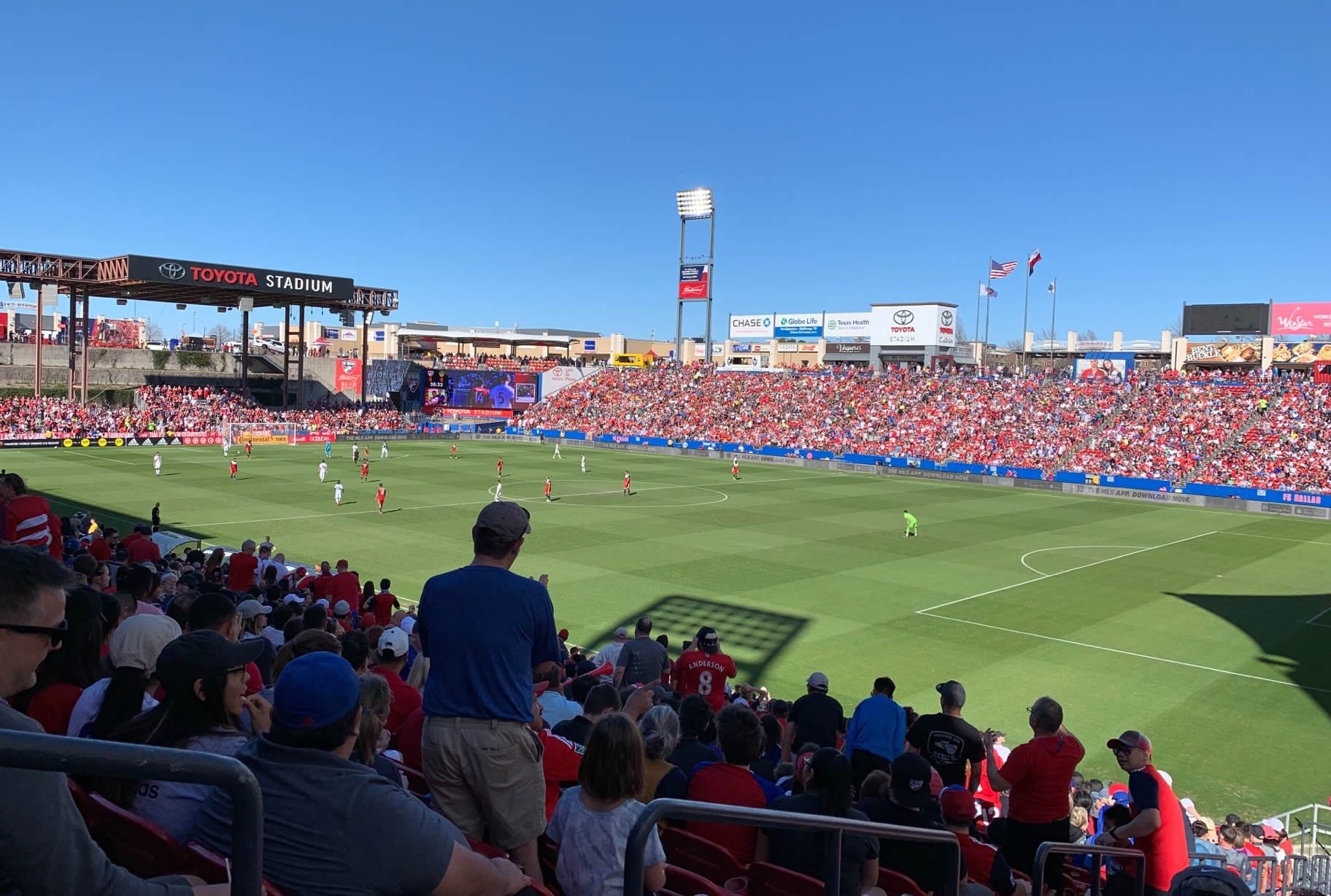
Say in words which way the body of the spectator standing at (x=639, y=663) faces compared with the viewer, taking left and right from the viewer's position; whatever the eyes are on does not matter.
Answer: facing away from the viewer

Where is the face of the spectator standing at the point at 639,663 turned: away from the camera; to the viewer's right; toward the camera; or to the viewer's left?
away from the camera

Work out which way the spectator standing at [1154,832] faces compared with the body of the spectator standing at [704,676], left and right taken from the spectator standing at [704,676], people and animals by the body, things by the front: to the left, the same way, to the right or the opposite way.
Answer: to the left

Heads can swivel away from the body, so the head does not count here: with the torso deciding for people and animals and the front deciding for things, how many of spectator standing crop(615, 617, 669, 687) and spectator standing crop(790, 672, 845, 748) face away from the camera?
2

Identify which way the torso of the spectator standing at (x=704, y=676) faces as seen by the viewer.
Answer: away from the camera

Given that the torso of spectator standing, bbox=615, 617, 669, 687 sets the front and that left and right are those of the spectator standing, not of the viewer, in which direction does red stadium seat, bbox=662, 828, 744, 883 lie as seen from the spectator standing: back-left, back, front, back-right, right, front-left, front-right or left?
back

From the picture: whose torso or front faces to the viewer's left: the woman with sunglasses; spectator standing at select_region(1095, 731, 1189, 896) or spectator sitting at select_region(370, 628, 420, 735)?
spectator standing at select_region(1095, 731, 1189, 896)
